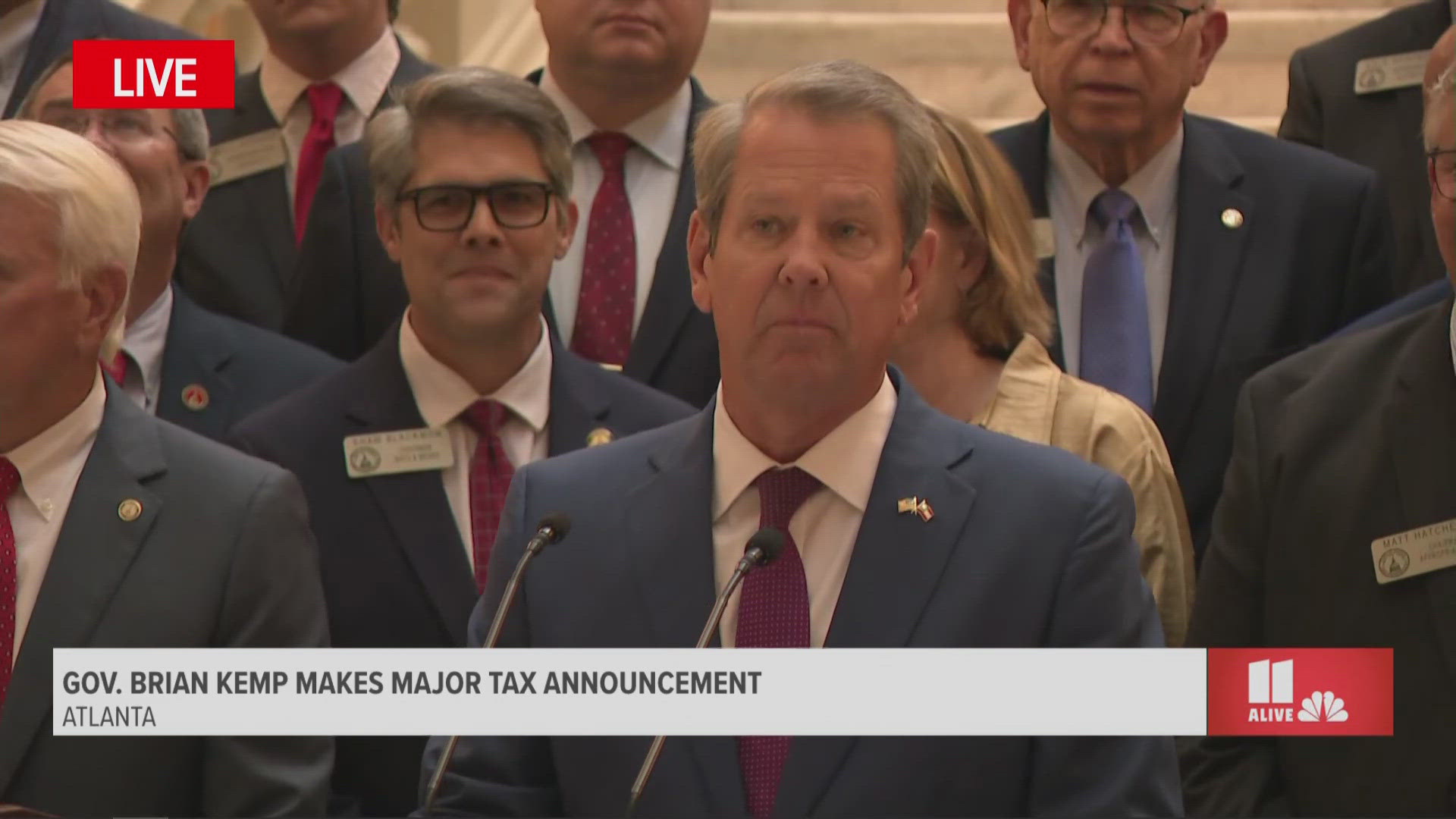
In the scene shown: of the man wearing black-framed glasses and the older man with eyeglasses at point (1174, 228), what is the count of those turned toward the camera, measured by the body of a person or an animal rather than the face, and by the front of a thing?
2

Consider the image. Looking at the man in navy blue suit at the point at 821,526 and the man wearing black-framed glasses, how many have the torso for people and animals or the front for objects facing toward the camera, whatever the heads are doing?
2

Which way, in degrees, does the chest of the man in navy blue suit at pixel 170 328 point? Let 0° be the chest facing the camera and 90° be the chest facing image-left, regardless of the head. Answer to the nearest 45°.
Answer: approximately 45°

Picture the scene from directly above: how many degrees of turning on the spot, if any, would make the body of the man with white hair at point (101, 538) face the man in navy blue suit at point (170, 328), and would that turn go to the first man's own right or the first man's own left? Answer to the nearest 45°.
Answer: approximately 135° to the first man's own right

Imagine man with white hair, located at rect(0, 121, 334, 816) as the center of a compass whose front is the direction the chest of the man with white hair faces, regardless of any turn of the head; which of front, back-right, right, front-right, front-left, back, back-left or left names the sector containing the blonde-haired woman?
back-left
